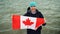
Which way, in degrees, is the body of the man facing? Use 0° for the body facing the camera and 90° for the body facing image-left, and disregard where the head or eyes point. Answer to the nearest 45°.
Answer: approximately 0°
